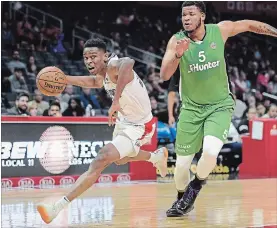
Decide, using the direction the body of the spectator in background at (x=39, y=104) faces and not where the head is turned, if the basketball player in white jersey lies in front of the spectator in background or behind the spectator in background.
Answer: in front

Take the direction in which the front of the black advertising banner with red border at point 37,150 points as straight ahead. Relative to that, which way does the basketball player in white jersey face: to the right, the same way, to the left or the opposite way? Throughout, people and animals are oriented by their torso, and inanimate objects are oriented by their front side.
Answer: to the right

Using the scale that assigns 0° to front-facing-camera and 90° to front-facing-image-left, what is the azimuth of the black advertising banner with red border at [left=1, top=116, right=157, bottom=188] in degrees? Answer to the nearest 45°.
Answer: approximately 0°

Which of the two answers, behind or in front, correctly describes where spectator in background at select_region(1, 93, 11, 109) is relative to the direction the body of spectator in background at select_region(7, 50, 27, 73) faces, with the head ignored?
in front

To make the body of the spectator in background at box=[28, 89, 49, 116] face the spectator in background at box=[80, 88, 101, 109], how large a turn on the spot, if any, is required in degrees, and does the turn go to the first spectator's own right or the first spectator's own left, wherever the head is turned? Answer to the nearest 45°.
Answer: approximately 135° to the first spectator's own left

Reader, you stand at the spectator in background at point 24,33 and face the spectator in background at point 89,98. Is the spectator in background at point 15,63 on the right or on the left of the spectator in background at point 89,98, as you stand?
right

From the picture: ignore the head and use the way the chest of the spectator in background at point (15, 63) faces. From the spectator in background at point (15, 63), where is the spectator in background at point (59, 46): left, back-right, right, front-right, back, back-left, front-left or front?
back-left

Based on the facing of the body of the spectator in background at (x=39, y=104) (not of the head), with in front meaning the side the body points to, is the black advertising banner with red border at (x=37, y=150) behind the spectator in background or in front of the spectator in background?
in front
